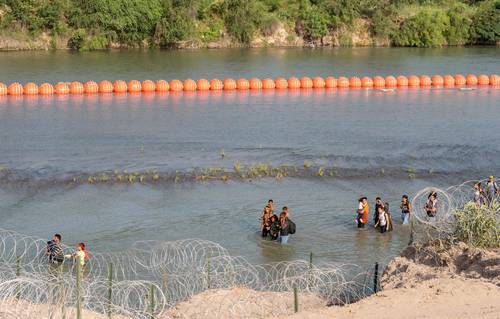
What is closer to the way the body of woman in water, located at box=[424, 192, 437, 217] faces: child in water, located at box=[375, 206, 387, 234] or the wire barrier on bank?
the wire barrier on bank

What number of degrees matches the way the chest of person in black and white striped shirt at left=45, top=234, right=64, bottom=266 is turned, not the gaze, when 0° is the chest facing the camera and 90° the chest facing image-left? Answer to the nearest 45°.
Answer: approximately 45°

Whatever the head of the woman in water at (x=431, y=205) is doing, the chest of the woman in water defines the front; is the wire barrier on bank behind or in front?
in front

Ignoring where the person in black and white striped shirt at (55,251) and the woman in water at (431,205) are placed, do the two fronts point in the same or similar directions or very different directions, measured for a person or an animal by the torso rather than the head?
same or similar directions

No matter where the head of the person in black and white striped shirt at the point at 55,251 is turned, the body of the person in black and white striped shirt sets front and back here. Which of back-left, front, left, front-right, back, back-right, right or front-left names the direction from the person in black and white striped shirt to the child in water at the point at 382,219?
back-left

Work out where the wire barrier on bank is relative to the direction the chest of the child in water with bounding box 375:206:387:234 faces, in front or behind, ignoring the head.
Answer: in front

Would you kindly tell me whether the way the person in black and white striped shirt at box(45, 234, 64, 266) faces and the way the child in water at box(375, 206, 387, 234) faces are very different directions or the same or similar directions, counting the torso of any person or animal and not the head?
same or similar directions

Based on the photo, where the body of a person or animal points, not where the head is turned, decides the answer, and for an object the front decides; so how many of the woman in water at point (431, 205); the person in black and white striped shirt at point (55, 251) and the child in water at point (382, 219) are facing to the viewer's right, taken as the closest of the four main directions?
0

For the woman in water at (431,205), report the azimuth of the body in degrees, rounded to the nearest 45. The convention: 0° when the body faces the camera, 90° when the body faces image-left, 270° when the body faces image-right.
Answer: approximately 45°

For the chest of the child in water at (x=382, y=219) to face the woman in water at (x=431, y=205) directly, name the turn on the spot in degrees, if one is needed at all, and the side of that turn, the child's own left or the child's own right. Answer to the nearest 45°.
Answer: approximately 135° to the child's own left
